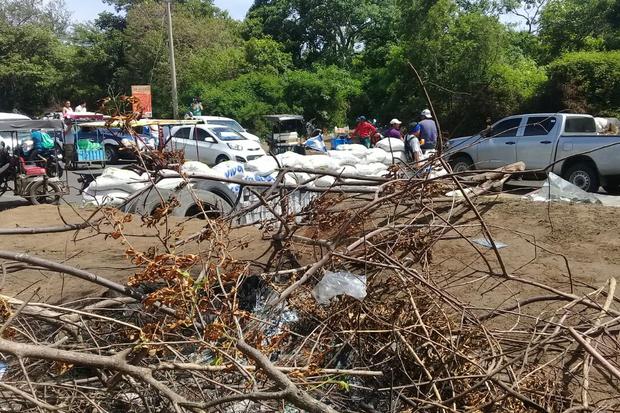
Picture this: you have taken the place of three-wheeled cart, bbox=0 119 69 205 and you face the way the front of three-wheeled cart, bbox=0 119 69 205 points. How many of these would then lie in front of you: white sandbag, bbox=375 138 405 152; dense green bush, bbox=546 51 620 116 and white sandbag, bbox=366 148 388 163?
3

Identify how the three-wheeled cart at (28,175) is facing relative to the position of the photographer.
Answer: facing to the right of the viewer

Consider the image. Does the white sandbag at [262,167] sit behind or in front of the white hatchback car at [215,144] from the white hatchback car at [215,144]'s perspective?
in front

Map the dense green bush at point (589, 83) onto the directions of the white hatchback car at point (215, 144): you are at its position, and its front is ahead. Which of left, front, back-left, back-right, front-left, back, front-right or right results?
front-left

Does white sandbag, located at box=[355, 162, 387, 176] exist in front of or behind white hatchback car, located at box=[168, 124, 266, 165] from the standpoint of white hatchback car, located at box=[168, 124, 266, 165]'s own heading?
in front

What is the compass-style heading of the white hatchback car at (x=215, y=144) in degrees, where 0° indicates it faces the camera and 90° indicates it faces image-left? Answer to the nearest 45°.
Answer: approximately 315°

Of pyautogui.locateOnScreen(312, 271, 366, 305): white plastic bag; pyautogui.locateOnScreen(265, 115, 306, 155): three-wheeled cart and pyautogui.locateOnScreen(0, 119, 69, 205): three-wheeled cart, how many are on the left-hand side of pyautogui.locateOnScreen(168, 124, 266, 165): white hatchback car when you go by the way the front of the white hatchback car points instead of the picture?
1

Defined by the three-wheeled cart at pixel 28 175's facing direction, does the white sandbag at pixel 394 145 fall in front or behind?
in front

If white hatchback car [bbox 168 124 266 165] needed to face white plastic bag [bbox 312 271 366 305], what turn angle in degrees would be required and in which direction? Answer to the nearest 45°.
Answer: approximately 45° to its right
